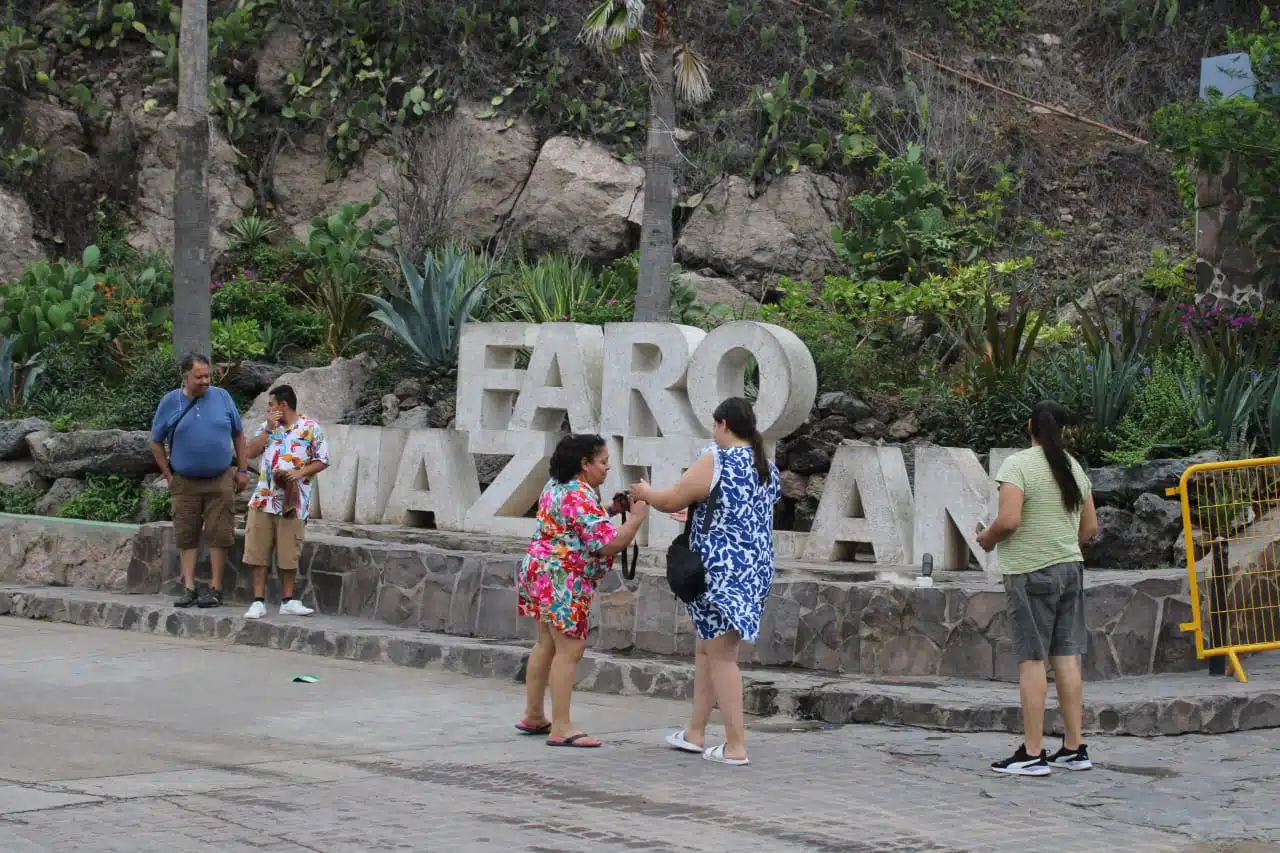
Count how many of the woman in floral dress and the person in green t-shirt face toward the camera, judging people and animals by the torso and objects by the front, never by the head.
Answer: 0

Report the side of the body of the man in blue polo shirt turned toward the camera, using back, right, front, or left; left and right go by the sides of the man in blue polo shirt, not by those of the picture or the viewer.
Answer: front

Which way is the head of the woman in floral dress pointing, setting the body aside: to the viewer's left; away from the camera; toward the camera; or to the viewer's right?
to the viewer's right

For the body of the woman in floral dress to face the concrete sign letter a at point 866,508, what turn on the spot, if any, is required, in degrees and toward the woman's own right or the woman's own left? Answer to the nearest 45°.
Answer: approximately 45° to the woman's own left

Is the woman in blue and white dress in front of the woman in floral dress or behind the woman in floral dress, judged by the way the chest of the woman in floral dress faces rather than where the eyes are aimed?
in front

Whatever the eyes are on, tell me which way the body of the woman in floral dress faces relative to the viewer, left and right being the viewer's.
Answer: facing to the right of the viewer

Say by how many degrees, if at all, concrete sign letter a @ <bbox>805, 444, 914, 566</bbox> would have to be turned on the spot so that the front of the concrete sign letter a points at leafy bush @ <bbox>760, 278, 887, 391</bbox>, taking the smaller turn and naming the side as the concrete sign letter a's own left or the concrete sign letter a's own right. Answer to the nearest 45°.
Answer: approximately 135° to the concrete sign letter a's own right

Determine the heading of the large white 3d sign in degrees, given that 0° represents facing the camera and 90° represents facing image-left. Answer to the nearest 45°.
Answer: approximately 45°

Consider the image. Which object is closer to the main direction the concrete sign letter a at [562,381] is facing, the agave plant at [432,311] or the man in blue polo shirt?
the man in blue polo shirt

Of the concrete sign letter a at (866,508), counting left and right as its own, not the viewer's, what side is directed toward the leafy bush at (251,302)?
right

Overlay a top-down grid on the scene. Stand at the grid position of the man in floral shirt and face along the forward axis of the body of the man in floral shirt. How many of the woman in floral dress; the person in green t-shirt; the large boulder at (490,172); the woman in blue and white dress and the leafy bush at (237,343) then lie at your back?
2

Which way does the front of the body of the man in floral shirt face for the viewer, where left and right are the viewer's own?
facing the viewer

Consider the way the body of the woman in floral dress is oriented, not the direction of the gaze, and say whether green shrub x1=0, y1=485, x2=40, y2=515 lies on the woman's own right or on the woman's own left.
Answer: on the woman's own left

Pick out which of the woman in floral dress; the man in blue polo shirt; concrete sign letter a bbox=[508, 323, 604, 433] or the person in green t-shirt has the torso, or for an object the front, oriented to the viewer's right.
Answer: the woman in floral dress

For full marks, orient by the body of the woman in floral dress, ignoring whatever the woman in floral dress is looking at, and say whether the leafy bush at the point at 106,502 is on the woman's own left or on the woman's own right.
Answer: on the woman's own left

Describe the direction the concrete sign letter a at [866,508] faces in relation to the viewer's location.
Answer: facing the viewer and to the left of the viewer

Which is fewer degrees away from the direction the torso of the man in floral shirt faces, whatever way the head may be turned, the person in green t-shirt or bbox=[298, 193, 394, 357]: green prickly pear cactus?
the person in green t-shirt

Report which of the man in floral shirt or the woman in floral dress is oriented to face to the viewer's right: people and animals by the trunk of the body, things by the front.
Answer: the woman in floral dress
